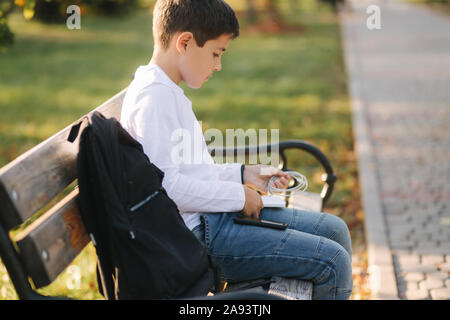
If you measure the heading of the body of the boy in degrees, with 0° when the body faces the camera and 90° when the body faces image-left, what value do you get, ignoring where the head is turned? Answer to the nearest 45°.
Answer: approximately 270°

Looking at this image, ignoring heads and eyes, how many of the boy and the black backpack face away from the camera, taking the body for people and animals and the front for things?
0

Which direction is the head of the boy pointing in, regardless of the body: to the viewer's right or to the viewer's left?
to the viewer's right
